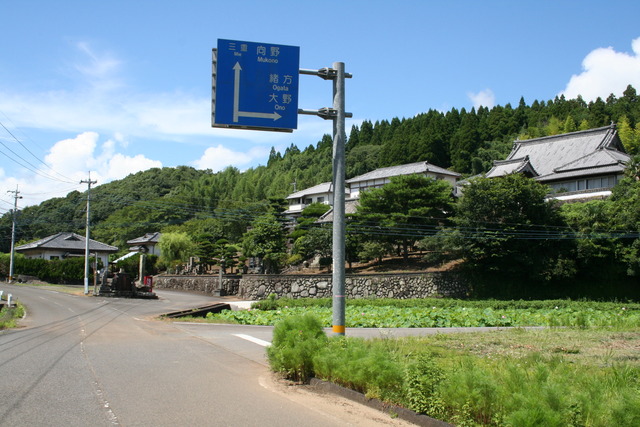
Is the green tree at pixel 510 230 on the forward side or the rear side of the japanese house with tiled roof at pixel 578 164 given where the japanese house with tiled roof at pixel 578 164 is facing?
on the forward side

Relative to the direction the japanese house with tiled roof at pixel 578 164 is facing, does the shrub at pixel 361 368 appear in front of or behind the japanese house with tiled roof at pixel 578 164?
in front

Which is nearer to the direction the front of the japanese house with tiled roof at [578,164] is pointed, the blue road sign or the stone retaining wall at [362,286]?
the stone retaining wall

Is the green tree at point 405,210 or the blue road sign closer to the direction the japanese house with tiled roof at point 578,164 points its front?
the green tree

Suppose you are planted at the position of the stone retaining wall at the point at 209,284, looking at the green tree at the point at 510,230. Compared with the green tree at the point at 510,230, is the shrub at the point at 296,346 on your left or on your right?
right

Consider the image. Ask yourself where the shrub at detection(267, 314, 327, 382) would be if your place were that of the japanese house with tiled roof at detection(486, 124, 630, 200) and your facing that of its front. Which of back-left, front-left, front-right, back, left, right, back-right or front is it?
front-left

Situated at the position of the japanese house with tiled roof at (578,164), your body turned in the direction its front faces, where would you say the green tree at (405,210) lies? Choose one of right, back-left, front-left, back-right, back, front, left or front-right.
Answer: front

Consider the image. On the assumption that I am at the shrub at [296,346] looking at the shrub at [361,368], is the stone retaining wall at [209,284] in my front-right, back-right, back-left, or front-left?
back-left

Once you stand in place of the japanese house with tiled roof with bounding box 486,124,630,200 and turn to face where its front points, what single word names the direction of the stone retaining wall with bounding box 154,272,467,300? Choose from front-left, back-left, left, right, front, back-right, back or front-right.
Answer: front

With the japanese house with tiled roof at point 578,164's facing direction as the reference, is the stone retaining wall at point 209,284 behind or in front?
in front
